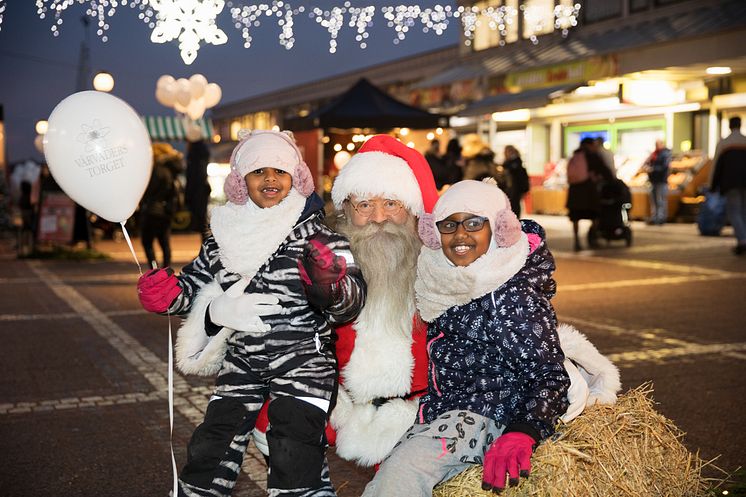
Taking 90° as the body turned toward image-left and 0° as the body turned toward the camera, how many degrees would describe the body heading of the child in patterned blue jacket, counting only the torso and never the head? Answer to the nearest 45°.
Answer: approximately 45°

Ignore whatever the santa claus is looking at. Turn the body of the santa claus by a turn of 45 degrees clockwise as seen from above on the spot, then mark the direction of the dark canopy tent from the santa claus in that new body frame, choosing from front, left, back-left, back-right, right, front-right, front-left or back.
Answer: back-right

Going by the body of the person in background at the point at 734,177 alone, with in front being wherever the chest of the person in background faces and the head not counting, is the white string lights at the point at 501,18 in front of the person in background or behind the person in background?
in front

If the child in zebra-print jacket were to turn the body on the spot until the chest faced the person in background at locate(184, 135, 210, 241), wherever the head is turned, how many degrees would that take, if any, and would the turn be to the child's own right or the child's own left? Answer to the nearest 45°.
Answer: approximately 180°

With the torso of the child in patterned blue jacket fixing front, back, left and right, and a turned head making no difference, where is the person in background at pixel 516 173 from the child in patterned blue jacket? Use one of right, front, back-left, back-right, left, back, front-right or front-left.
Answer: back-right

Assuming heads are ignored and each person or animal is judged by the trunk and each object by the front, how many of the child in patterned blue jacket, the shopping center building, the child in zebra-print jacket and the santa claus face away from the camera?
0

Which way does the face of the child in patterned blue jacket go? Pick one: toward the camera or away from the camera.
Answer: toward the camera

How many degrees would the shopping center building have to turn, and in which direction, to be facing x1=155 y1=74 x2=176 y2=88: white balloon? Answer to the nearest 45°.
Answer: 0° — it already faces it

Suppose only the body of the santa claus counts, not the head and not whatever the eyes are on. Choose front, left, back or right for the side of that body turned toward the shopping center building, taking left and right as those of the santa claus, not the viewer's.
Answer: back

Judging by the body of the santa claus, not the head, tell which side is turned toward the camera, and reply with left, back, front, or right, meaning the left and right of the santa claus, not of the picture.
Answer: front

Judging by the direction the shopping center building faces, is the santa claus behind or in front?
in front

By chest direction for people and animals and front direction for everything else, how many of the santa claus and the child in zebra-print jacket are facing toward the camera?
2

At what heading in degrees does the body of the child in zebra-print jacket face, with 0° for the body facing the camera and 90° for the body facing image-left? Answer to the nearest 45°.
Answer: approximately 0°

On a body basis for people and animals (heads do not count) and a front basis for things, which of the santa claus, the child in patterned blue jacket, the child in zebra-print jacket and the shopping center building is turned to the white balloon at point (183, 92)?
the shopping center building
